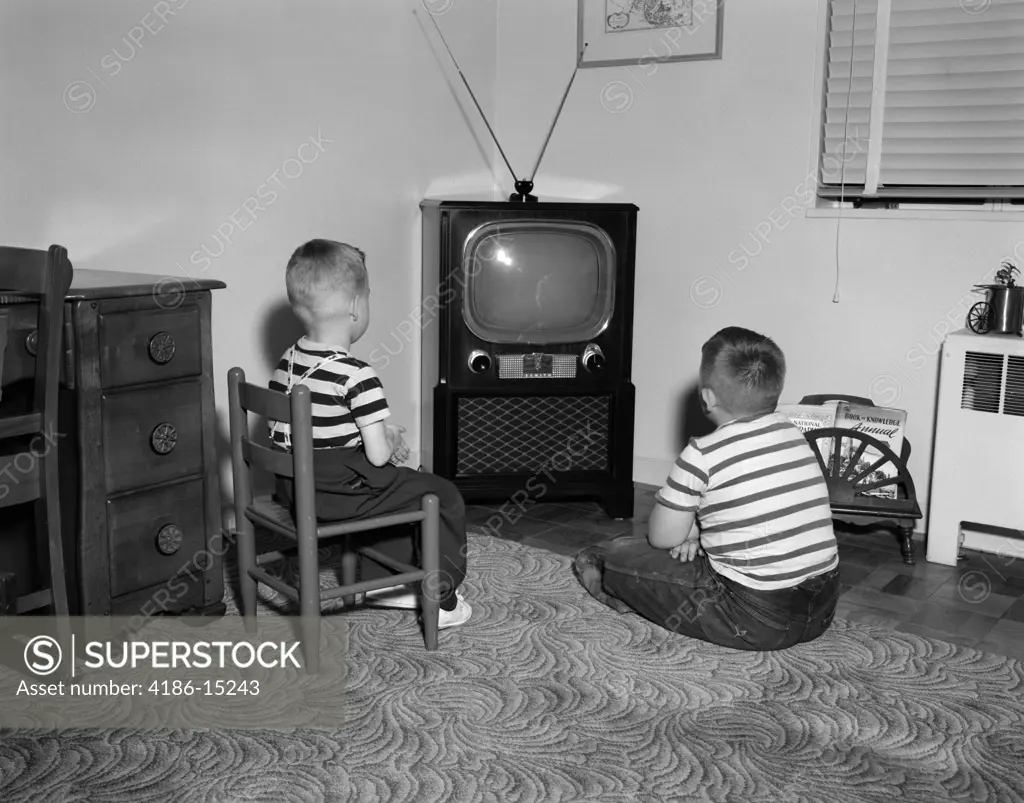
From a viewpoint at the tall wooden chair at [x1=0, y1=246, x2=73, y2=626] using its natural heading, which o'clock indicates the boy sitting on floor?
The boy sitting on floor is roughly at 5 o'clock from the tall wooden chair.

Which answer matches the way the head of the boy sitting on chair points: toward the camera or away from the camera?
away from the camera

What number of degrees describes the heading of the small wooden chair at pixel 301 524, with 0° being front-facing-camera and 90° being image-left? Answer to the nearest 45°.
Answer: approximately 225°

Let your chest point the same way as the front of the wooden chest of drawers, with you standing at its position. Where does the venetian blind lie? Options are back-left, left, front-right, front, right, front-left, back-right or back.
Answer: front-left

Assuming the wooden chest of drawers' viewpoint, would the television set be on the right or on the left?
on its left

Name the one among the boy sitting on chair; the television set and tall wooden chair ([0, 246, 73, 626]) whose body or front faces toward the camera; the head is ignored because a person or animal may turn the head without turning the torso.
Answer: the television set

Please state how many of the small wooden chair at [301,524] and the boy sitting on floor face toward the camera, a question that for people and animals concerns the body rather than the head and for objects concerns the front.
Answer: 0

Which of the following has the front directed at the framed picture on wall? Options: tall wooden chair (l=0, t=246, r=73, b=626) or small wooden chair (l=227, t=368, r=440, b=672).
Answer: small wooden chair (l=227, t=368, r=440, b=672)

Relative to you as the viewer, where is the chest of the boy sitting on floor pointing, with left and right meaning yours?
facing away from the viewer and to the left of the viewer

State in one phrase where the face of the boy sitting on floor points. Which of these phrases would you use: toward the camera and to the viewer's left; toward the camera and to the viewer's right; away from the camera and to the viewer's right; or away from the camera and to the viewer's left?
away from the camera and to the viewer's left

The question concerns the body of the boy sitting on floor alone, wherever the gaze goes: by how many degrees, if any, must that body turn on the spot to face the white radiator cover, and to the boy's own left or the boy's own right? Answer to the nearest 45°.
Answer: approximately 90° to the boy's own right

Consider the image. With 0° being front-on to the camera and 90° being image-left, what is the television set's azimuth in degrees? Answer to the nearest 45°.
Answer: approximately 0°

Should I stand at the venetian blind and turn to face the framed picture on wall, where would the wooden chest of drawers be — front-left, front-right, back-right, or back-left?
front-left
